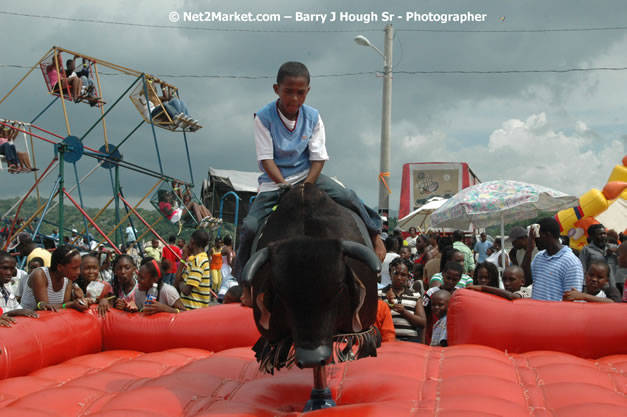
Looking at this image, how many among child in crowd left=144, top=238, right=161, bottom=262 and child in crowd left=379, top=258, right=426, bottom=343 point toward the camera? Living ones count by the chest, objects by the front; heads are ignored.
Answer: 2

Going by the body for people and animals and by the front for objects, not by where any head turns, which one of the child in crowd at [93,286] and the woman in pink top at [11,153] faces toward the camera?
the child in crowd

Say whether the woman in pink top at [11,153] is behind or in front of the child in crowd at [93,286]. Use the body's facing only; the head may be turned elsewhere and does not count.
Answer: behind

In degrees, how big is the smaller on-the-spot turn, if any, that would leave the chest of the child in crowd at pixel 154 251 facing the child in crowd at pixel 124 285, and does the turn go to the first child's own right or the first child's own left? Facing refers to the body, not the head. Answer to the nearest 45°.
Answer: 0° — they already face them

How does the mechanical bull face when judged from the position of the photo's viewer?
facing the viewer

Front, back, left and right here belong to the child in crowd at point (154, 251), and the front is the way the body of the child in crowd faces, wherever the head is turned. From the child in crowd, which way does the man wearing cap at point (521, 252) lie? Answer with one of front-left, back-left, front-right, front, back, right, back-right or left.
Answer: front-left

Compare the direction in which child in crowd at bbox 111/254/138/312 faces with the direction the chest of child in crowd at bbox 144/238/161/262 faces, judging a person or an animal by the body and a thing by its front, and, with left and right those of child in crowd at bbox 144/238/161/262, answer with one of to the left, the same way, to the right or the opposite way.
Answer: the same way

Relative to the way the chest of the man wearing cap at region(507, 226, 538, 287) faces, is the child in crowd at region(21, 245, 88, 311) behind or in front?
in front

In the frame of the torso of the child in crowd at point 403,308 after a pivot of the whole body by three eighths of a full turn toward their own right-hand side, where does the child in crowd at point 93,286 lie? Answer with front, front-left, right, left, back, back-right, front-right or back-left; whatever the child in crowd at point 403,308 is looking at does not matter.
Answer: front-left

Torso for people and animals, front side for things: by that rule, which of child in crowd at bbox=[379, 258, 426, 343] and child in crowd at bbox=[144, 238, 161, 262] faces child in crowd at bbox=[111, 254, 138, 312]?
child in crowd at bbox=[144, 238, 161, 262]

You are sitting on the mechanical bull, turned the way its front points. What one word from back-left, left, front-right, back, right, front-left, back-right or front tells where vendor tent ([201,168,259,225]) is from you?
back

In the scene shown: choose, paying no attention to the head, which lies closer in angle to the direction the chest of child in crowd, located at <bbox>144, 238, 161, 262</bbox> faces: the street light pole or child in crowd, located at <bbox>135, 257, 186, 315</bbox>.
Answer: the child in crowd

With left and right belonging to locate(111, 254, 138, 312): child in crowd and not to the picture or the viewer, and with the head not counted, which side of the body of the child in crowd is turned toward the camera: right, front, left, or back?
front

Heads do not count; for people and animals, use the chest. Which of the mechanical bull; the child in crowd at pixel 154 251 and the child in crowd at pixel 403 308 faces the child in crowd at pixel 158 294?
the child in crowd at pixel 154 251

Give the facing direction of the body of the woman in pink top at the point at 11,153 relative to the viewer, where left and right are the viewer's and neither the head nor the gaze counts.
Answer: facing to the right of the viewer

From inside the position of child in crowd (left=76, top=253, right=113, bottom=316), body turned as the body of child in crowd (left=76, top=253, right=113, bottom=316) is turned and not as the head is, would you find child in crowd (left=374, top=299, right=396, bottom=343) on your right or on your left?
on your left
